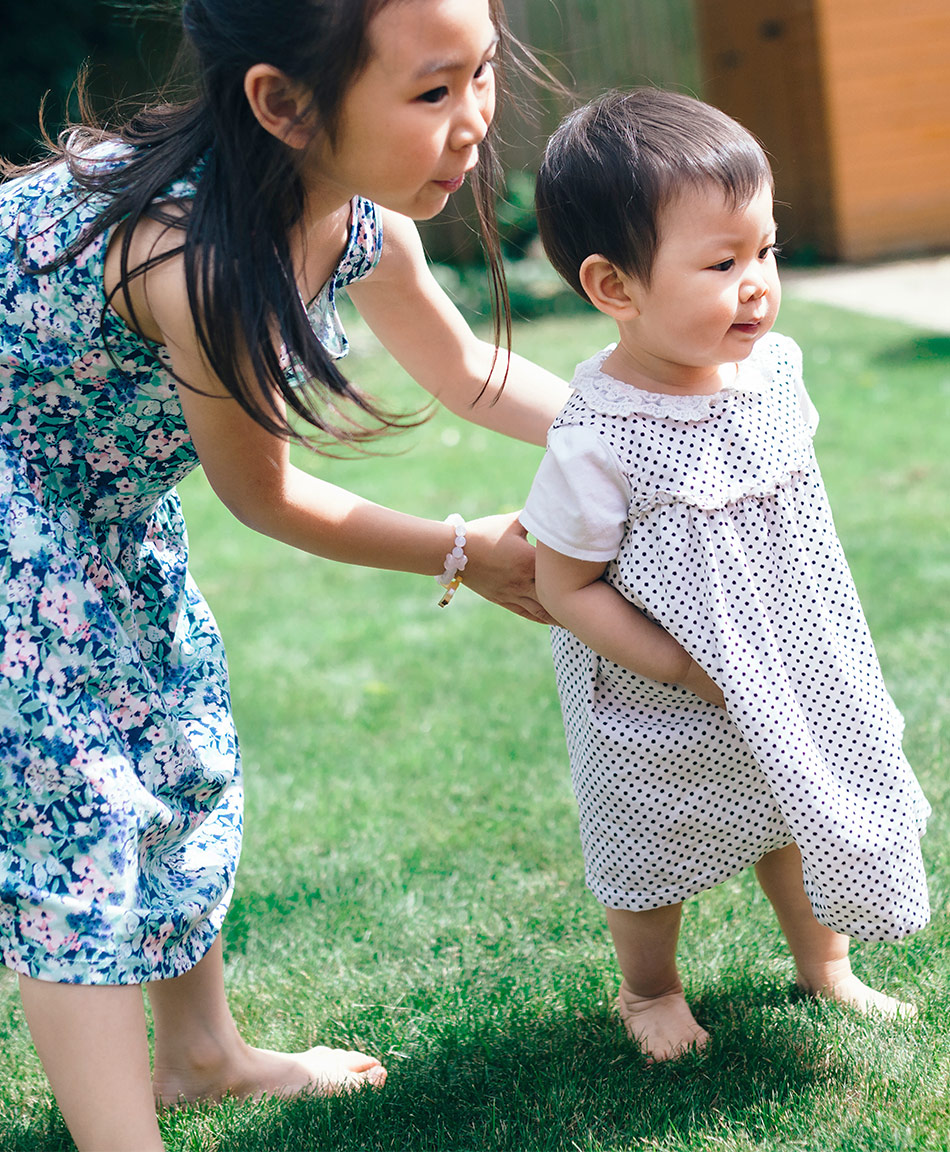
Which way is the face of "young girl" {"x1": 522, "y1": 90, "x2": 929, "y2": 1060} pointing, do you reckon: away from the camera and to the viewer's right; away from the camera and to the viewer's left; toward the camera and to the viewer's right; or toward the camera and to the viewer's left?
toward the camera and to the viewer's right

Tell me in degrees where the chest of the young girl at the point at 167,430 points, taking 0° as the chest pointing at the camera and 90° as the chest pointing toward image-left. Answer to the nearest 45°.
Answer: approximately 270°

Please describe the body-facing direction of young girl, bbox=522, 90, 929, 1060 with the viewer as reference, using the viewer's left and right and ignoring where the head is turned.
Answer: facing the viewer and to the right of the viewer

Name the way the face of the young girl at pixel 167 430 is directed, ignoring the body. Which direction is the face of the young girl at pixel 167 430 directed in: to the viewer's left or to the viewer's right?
to the viewer's right

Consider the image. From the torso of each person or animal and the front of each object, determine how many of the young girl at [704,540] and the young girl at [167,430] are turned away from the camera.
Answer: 0
